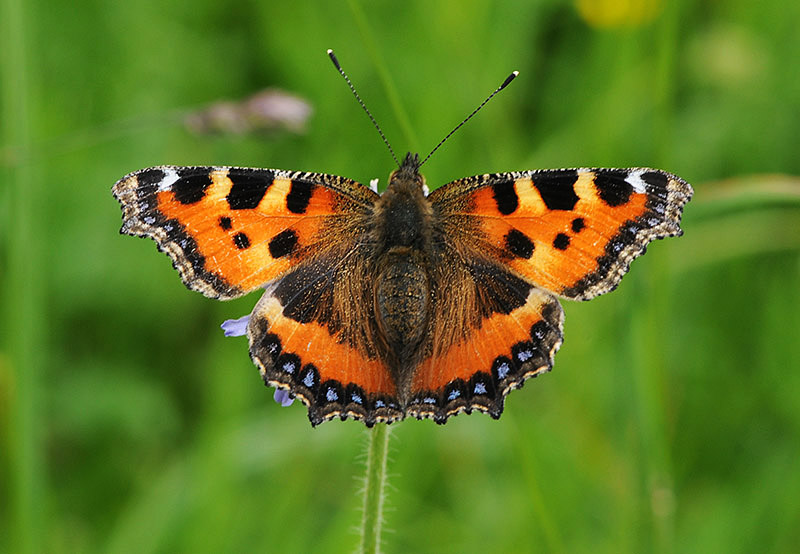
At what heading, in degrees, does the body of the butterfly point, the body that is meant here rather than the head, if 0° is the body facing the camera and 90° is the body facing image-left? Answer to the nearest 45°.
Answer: approximately 180°
